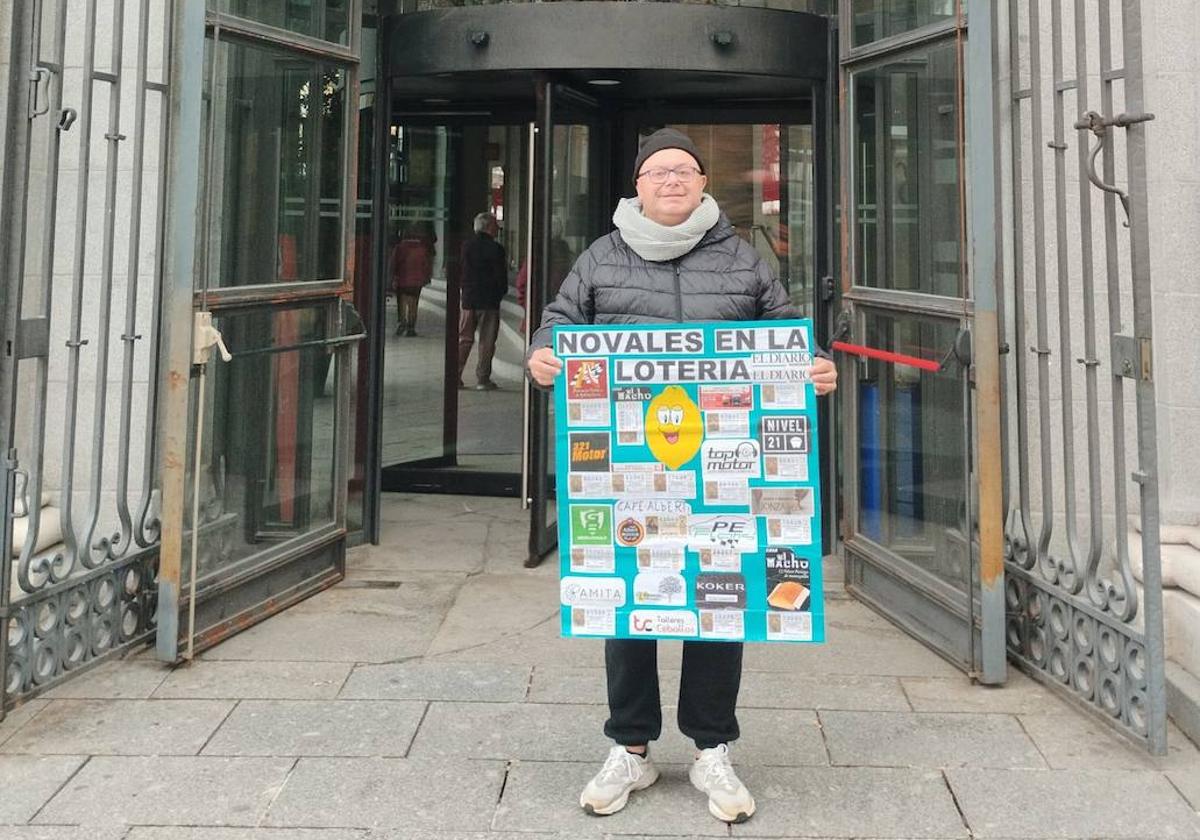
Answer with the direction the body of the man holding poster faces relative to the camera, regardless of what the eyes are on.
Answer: toward the camera

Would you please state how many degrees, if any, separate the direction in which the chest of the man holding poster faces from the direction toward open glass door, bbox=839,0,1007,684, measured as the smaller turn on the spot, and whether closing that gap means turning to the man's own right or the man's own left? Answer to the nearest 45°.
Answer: approximately 135° to the man's own left

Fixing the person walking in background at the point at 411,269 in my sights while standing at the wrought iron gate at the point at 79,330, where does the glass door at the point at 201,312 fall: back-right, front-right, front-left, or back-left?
front-right

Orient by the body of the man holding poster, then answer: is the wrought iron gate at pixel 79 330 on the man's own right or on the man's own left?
on the man's own right

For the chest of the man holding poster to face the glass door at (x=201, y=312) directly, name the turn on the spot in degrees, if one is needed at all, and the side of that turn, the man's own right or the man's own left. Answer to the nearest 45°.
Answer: approximately 135° to the man's own right

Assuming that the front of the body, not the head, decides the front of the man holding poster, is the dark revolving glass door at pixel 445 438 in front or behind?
behind

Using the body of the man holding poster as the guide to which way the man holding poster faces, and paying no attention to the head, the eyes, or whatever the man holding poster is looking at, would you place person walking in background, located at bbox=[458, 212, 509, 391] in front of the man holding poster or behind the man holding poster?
behind

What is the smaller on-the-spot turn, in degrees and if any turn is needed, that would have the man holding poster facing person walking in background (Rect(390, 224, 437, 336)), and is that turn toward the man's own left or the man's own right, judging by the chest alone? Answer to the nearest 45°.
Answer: approximately 180°

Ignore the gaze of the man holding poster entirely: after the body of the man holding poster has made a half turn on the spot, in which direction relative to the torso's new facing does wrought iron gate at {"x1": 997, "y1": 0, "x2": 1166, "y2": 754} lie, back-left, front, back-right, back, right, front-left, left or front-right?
front-right
